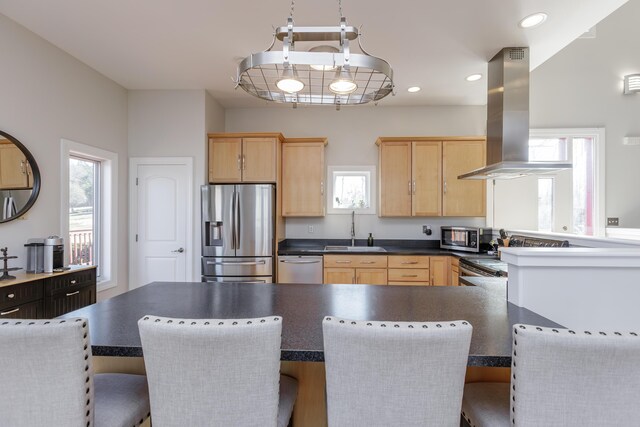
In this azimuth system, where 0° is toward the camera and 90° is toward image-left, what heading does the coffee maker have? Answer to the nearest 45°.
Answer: approximately 315°

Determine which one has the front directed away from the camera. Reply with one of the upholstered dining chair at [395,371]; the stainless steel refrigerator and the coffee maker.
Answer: the upholstered dining chair

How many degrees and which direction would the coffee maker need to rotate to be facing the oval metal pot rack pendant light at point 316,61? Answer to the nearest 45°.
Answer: approximately 45° to its right

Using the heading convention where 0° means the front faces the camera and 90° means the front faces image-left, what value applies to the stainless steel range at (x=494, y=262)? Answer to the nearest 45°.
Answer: approximately 45°

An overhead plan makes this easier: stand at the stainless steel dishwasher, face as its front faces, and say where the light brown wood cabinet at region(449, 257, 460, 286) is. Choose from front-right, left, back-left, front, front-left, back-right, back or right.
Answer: left

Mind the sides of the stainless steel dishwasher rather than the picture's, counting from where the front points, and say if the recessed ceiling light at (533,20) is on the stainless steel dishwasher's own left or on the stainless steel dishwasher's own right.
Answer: on the stainless steel dishwasher's own left

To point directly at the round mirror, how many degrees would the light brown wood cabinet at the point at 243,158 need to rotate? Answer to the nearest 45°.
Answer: approximately 45° to its right

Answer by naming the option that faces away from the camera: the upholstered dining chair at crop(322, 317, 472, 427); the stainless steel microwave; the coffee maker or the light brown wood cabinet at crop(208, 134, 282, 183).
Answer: the upholstered dining chair

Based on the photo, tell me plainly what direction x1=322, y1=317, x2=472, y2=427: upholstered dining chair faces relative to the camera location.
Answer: facing away from the viewer

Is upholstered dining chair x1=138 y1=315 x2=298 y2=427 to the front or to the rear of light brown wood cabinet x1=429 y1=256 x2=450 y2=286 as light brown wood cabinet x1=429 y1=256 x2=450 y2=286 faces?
to the front

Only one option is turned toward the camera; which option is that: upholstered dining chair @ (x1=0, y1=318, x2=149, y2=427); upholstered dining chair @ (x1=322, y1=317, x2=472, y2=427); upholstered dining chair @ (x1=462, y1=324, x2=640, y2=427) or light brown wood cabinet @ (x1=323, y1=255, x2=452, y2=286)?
the light brown wood cabinet

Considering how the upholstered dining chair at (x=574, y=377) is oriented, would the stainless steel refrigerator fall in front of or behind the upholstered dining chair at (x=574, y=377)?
in front
